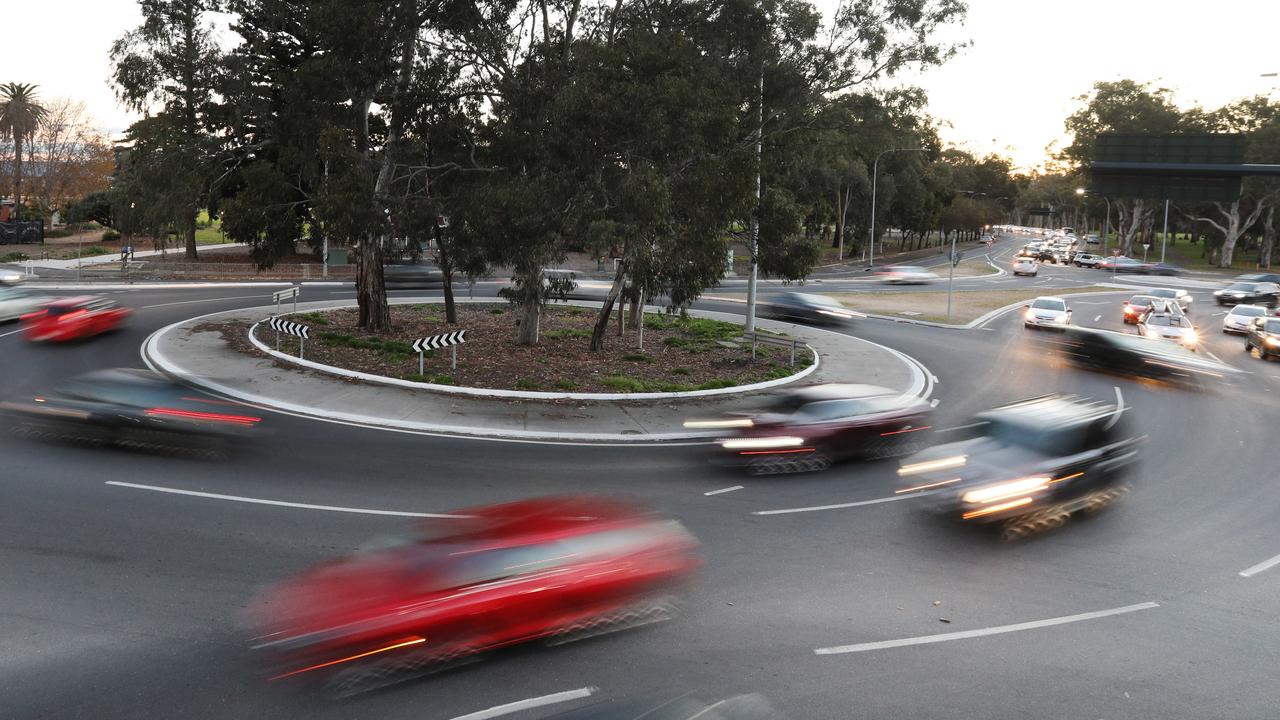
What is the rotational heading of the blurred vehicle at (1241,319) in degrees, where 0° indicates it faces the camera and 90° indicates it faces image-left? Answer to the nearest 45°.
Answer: approximately 45°

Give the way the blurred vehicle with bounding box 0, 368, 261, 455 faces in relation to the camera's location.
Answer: facing away from the viewer and to the left of the viewer

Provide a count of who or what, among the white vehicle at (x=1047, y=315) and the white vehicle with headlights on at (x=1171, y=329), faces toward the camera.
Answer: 2

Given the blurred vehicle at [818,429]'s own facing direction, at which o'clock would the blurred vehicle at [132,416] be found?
the blurred vehicle at [132,416] is roughly at 1 o'clock from the blurred vehicle at [818,429].

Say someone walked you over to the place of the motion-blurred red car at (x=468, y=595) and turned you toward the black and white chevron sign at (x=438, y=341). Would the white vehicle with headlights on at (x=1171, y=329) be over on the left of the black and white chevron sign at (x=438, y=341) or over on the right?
right

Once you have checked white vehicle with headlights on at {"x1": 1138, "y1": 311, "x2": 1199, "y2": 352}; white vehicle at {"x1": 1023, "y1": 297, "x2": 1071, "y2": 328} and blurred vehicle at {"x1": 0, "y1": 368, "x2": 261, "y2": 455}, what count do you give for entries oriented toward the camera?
2

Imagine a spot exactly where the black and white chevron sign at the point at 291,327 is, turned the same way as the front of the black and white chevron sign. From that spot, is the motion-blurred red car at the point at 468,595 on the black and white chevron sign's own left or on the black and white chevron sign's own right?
on the black and white chevron sign's own left

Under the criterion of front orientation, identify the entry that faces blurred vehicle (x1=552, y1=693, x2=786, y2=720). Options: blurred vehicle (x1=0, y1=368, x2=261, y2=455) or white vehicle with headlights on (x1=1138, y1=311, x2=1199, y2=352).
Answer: white vehicle with headlights on (x1=1138, y1=311, x2=1199, y2=352)

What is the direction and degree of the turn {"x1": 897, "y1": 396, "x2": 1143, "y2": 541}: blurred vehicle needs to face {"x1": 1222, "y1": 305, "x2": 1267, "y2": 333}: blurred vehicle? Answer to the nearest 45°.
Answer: approximately 135° to its right

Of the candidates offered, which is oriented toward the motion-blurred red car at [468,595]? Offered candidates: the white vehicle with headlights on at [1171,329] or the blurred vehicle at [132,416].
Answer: the white vehicle with headlights on at [1171,329]

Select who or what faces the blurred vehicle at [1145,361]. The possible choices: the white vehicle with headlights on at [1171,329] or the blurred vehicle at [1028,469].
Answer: the white vehicle with headlights on at [1171,329]

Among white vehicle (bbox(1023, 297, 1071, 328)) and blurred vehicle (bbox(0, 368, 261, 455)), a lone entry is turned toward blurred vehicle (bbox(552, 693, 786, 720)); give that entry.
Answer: white vehicle (bbox(1023, 297, 1071, 328))

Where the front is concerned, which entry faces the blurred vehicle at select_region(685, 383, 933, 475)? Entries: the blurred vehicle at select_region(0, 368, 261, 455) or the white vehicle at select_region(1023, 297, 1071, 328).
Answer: the white vehicle at select_region(1023, 297, 1071, 328)
